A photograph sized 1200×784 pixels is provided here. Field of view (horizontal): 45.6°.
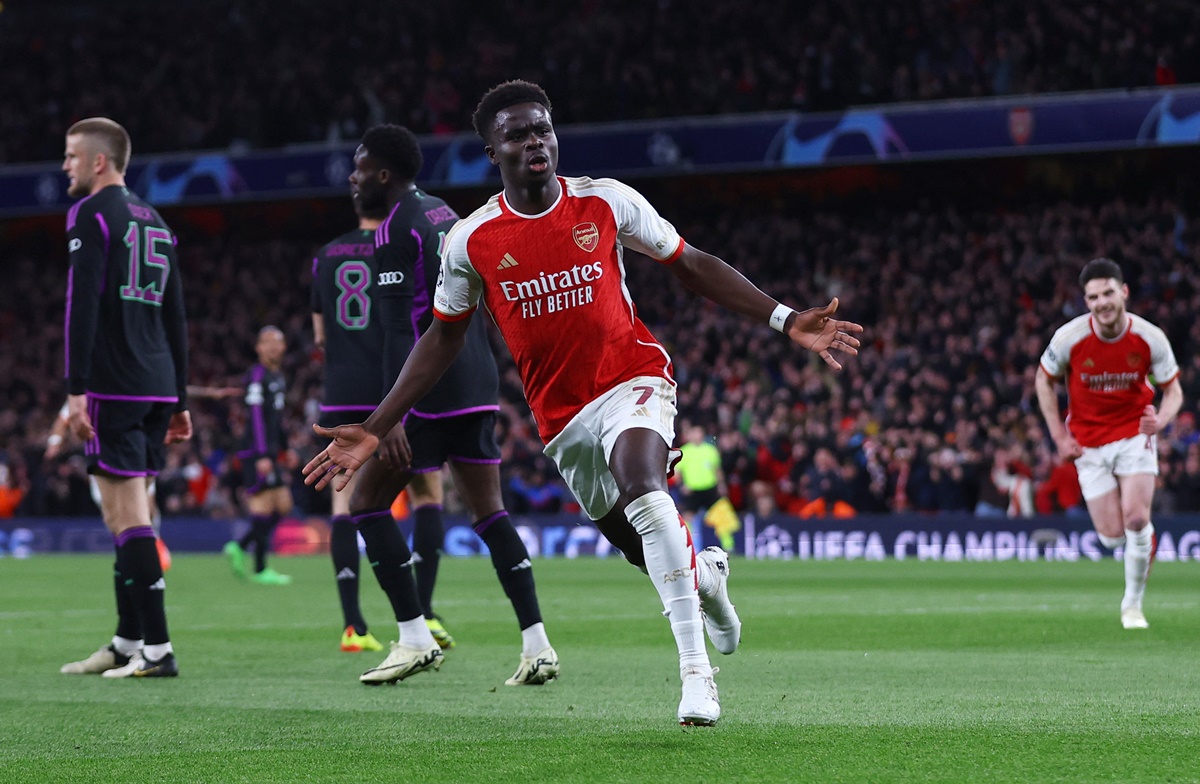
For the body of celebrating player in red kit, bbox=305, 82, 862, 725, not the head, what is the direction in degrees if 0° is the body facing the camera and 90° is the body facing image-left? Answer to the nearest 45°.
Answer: approximately 0°

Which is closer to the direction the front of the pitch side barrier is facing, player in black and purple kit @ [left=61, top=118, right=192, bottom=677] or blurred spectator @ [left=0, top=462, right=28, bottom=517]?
the player in black and purple kit

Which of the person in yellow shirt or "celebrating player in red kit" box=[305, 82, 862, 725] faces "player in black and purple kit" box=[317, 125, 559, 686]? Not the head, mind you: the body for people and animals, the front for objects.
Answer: the person in yellow shirt

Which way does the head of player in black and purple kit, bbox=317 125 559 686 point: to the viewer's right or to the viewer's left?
to the viewer's left

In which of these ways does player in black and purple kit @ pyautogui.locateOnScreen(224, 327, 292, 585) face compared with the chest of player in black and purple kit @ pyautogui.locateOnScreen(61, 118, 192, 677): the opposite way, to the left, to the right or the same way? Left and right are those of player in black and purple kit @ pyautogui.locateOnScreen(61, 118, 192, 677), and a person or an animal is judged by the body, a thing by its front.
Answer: the opposite way
